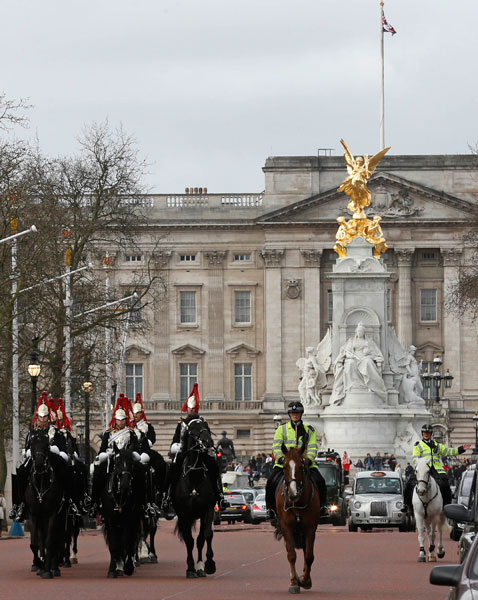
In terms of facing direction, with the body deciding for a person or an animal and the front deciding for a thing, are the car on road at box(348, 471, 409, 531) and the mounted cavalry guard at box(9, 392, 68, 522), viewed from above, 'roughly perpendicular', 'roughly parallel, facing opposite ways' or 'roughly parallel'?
roughly parallel

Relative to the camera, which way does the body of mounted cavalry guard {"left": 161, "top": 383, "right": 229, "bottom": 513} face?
toward the camera

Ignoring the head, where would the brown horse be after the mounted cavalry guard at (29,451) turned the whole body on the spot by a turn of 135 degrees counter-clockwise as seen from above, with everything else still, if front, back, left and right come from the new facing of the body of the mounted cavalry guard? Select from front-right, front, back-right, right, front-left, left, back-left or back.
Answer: right

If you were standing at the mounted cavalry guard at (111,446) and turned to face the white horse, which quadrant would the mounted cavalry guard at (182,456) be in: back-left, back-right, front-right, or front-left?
front-right

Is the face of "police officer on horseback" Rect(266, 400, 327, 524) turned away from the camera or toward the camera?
toward the camera

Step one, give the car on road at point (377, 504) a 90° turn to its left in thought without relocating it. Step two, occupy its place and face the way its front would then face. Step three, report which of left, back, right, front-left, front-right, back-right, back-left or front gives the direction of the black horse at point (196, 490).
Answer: right

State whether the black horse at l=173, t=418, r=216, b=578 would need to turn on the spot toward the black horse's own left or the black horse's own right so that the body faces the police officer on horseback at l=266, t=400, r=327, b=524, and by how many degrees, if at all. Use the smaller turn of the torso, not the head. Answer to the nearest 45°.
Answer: approximately 45° to the black horse's own left

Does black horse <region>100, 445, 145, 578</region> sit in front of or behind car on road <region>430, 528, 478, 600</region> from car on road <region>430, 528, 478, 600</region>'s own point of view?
behind

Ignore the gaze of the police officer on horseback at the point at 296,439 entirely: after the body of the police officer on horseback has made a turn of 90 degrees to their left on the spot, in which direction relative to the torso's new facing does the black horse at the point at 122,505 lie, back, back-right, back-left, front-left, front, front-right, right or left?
back-left

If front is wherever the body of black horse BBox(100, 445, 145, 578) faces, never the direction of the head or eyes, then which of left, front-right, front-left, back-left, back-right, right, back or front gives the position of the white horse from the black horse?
back-left

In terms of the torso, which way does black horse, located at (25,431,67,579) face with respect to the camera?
toward the camera

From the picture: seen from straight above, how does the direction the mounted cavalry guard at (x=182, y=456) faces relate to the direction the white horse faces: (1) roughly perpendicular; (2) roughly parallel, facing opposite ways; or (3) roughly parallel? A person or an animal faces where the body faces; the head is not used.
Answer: roughly parallel

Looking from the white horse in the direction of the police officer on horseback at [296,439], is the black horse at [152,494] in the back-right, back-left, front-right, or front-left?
front-right

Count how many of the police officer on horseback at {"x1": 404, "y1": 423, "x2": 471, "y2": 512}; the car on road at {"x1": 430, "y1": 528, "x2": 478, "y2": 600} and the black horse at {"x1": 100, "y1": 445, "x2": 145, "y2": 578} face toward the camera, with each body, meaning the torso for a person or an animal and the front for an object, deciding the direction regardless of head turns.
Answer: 3

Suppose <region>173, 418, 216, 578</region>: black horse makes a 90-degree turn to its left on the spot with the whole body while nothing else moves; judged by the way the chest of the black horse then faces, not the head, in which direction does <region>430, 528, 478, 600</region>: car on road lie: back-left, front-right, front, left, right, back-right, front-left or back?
right
